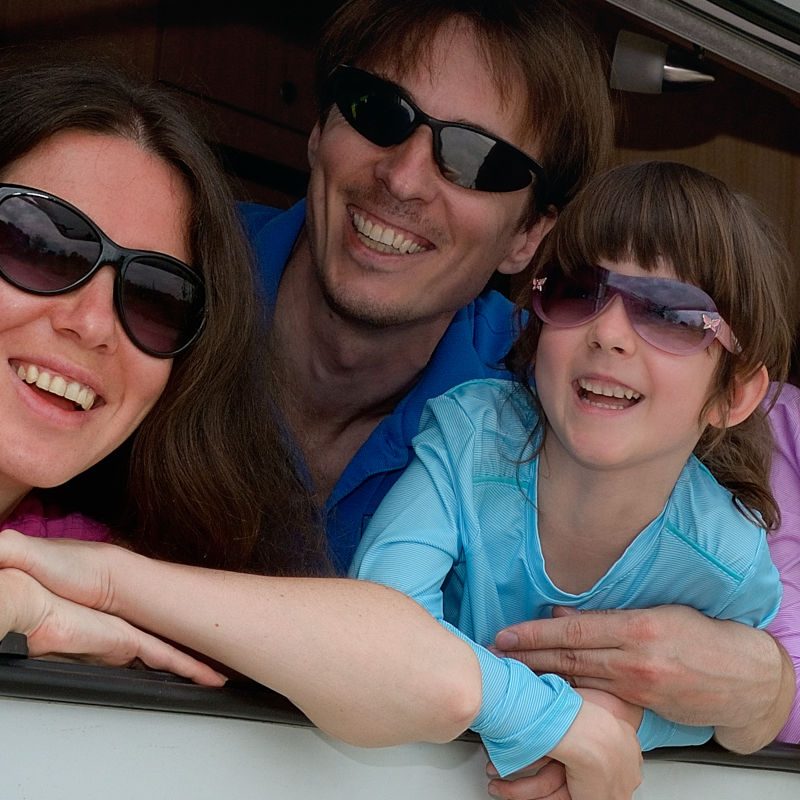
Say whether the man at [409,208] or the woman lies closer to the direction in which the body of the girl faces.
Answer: the woman

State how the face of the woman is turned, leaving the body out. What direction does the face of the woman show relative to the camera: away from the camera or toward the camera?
toward the camera

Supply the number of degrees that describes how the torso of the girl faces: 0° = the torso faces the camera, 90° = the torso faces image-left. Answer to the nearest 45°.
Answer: approximately 0°

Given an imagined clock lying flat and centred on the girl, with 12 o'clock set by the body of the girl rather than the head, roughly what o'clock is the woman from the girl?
The woman is roughly at 2 o'clock from the girl.

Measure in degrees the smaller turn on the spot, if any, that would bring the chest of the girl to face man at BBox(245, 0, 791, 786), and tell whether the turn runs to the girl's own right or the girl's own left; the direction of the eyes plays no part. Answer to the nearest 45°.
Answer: approximately 135° to the girl's own right
